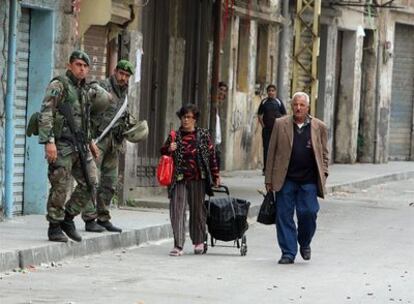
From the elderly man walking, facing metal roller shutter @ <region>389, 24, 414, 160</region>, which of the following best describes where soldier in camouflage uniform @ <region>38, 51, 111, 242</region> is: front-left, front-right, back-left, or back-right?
back-left

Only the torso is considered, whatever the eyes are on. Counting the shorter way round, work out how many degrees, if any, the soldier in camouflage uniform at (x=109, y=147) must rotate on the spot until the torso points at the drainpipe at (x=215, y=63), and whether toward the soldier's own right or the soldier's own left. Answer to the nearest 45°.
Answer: approximately 135° to the soldier's own left

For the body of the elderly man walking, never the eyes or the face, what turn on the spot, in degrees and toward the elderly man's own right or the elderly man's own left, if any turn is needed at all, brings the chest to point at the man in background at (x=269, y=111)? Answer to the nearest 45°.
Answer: approximately 180°

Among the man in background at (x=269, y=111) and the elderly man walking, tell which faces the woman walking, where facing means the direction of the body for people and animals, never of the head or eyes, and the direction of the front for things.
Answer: the man in background

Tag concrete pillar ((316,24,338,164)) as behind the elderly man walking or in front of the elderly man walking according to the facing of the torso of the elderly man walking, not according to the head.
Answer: behind

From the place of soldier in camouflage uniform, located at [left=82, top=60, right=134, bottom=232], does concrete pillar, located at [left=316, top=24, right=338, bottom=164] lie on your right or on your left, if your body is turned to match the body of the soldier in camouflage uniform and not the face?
on your left

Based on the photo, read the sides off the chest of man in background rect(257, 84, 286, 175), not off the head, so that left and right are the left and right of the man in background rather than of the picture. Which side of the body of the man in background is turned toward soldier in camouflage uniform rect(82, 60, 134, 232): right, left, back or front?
front

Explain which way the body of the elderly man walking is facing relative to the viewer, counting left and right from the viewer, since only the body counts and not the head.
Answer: facing the viewer

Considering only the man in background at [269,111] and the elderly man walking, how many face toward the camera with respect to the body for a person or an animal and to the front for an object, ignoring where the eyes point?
2

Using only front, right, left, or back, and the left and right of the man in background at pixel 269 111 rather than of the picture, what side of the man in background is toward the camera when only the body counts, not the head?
front
